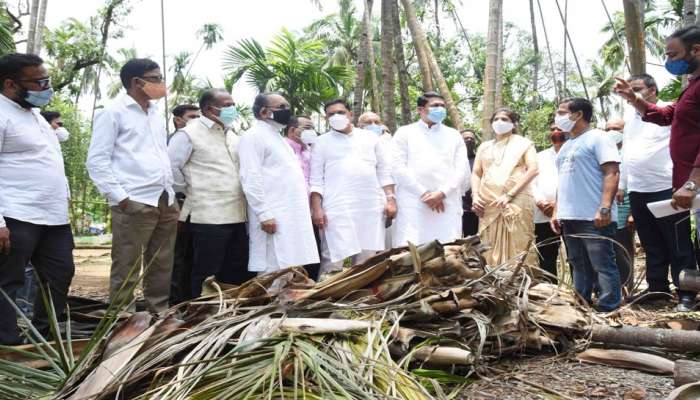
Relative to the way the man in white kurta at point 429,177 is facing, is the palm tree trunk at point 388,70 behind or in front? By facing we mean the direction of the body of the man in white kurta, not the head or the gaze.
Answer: behind

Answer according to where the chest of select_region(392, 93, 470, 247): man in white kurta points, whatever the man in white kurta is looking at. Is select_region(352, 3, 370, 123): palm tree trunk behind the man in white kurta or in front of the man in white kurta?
behind

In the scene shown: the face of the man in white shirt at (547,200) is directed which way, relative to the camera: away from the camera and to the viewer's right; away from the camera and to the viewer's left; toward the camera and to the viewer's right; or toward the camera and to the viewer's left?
toward the camera and to the viewer's left

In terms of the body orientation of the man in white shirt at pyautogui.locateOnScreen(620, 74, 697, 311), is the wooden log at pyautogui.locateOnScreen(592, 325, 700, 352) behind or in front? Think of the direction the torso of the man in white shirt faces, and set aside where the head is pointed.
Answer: in front

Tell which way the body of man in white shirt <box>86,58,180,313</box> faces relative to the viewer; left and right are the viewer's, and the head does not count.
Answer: facing the viewer and to the right of the viewer

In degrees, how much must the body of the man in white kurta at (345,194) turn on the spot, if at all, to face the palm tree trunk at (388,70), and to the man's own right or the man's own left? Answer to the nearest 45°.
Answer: approximately 180°

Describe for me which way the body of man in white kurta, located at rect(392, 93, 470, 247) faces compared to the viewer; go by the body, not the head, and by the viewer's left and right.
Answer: facing the viewer

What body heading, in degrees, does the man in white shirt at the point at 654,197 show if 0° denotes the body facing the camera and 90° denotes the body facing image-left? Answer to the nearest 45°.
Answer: approximately 45°

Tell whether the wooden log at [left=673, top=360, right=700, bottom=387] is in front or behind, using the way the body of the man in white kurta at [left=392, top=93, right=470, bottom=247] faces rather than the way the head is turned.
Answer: in front

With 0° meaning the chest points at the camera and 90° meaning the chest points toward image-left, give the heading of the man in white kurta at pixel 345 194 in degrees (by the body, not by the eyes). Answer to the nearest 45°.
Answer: approximately 0°

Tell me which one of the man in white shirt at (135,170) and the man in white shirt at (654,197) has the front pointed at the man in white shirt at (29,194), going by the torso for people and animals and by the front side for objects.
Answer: the man in white shirt at (654,197)

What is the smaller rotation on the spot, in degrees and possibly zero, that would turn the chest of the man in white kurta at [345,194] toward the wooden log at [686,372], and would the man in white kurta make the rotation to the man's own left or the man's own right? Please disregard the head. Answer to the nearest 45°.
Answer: approximately 45° to the man's own left

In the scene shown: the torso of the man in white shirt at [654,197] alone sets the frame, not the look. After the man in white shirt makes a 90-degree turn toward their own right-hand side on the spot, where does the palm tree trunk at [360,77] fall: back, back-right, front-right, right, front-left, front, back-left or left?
front

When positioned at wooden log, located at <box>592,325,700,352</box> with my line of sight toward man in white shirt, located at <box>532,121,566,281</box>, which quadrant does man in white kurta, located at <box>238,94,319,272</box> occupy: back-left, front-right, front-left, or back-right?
front-left
